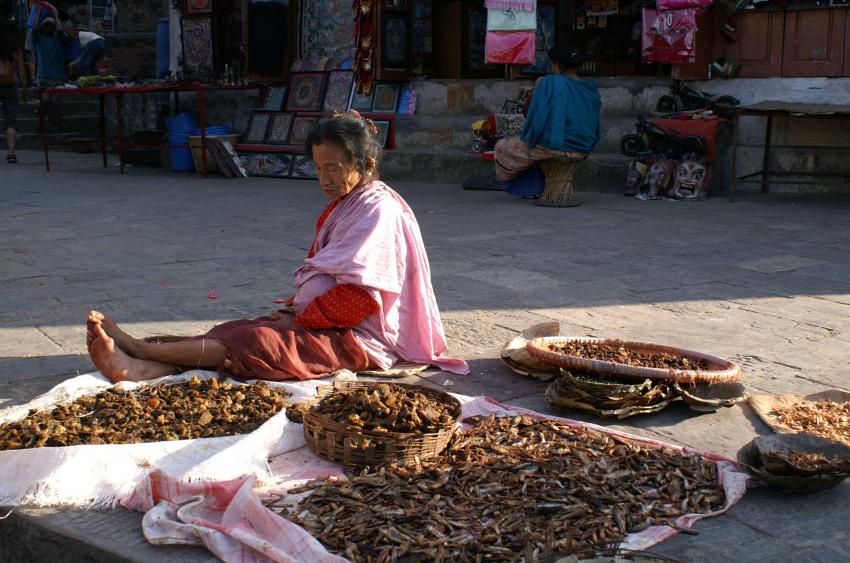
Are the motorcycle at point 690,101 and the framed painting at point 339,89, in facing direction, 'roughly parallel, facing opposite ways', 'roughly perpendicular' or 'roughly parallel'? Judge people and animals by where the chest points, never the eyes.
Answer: roughly perpendicular

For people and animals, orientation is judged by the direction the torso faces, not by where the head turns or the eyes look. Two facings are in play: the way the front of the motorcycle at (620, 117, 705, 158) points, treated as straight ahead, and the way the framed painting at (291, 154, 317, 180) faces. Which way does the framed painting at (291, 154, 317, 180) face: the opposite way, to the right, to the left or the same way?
to the left

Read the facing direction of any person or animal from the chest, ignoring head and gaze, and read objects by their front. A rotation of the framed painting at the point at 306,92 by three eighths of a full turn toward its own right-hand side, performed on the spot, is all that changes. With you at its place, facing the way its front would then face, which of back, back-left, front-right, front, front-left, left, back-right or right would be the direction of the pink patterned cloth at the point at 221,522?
back-left

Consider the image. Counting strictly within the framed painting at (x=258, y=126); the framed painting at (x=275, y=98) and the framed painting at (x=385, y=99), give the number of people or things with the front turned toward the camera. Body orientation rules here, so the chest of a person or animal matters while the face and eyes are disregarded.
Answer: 3

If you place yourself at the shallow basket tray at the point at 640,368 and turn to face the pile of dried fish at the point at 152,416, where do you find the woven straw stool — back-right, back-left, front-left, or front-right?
back-right

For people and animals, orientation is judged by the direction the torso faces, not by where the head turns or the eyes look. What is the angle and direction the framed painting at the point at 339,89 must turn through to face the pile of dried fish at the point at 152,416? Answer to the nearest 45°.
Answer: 0° — it already faces it

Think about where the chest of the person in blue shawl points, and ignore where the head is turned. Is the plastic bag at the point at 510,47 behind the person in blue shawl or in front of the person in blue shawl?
in front

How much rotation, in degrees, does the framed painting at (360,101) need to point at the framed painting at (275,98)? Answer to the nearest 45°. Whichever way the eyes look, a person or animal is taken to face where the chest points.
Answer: approximately 135° to its right

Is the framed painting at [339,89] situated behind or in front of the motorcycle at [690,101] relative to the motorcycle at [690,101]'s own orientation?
in front

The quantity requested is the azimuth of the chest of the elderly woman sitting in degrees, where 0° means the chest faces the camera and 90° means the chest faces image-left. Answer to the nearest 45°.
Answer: approximately 90°

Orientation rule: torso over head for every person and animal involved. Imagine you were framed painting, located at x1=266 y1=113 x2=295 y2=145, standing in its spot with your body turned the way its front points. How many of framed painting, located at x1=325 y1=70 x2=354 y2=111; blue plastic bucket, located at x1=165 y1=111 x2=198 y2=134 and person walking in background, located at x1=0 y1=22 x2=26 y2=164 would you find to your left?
1

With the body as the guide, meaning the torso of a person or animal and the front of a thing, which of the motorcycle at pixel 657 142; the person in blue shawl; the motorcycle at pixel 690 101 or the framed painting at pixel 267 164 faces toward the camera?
the framed painting
